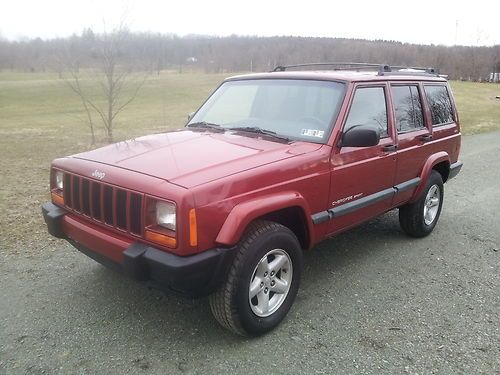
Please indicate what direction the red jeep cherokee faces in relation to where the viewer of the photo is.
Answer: facing the viewer and to the left of the viewer
